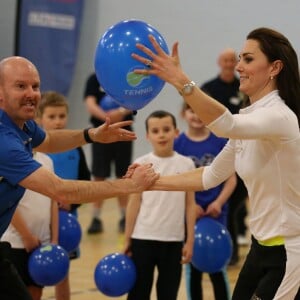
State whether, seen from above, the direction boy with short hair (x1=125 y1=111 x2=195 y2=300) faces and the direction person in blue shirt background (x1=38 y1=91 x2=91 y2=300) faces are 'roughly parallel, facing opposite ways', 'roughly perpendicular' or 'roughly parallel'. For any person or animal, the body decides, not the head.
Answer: roughly parallel

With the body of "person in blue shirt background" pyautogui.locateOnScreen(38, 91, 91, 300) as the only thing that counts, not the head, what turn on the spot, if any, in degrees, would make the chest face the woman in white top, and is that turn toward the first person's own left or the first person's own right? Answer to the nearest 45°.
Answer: approximately 45° to the first person's own left

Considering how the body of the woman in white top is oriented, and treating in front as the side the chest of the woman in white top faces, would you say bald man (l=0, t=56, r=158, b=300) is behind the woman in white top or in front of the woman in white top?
in front

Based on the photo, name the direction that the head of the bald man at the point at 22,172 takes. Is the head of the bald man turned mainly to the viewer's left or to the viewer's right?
to the viewer's right

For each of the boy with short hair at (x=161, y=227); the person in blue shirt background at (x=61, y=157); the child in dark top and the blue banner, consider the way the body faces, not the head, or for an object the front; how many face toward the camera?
4

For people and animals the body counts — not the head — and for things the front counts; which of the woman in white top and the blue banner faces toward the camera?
the blue banner

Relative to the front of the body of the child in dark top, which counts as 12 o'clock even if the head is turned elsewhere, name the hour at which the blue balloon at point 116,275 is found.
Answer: The blue balloon is roughly at 1 o'clock from the child in dark top.

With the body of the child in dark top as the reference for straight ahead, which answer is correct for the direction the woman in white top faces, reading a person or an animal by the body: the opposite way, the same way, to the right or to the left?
to the right

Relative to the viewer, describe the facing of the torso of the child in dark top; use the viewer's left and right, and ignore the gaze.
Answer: facing the viewer

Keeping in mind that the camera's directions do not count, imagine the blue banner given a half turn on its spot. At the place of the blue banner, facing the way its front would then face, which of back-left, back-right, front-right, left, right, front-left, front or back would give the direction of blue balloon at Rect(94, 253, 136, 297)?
back

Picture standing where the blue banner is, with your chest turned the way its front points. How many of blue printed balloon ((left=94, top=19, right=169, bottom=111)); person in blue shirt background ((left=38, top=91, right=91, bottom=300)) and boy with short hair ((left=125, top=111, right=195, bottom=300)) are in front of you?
3

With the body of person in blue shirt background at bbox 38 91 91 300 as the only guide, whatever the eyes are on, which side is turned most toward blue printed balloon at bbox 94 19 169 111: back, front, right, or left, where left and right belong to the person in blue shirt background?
front

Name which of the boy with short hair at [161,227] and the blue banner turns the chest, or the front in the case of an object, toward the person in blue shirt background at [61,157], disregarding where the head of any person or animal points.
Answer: the blue banner

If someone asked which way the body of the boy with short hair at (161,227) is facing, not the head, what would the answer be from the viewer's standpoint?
toward the camera

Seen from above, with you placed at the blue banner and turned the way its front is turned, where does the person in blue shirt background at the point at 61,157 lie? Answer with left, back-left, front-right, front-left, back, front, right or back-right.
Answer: front

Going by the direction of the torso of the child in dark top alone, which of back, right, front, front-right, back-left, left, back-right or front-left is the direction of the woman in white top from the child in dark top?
front

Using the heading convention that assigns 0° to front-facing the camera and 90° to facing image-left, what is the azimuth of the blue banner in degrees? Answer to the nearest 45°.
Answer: approximately 0°

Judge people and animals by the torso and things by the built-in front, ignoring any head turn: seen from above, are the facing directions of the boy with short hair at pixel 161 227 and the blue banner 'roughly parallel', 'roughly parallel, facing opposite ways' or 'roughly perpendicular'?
roughly parallel

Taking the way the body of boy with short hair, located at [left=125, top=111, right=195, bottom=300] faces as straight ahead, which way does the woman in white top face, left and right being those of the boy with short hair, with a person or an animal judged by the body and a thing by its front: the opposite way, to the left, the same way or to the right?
to the right

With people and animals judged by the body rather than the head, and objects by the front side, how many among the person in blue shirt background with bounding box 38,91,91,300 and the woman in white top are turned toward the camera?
1

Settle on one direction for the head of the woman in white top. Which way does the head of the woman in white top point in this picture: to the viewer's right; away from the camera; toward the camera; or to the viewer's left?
to the viewer's left
